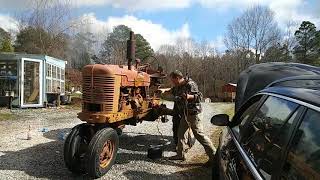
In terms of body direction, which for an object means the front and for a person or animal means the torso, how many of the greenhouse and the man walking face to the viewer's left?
1

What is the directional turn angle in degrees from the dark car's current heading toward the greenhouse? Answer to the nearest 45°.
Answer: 0° — it already faces it

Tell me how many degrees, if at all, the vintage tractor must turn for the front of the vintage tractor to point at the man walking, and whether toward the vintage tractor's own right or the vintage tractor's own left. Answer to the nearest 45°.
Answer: approximately 135° to the vintage tractor's own left

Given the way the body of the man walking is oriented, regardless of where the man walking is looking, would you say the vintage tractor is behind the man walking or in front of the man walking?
in front

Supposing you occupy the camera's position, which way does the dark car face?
facing away from the viewer and to the left of the viewer

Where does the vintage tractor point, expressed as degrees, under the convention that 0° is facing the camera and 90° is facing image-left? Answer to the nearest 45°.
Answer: approximately 45°

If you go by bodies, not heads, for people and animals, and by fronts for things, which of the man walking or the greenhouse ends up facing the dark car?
the greenhouse

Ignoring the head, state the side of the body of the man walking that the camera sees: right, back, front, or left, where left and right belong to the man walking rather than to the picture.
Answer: left

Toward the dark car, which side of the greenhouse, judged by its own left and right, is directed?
front
